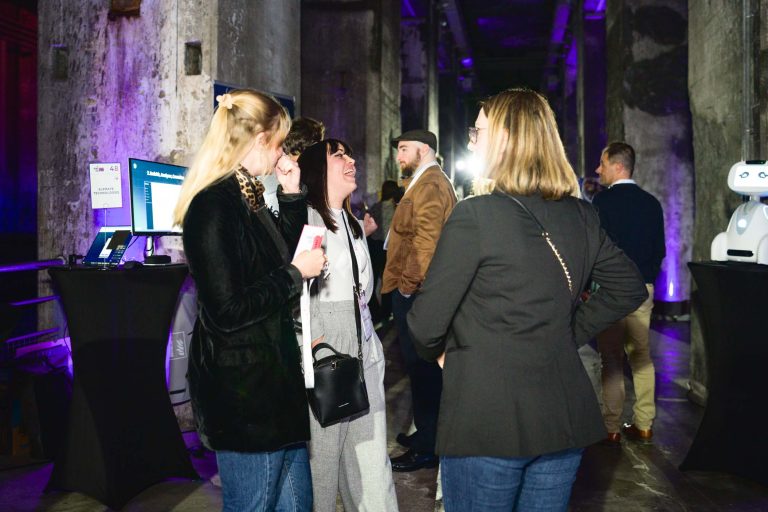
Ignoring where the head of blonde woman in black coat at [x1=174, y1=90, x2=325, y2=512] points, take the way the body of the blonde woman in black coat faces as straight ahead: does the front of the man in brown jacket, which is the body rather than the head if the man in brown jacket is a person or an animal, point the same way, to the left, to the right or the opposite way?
the opposite way

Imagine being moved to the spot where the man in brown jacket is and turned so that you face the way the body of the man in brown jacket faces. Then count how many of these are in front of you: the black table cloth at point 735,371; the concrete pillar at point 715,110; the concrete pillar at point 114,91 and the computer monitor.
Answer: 2

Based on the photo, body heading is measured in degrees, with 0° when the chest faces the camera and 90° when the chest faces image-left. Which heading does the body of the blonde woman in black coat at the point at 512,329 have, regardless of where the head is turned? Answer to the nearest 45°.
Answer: approximately 135°

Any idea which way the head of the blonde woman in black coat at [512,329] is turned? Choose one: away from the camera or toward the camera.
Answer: away from the camera

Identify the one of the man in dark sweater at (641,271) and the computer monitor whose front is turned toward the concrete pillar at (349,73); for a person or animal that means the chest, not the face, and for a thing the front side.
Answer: the man in dark sweater

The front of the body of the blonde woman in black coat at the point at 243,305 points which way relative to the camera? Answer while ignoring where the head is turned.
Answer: to the viewer's right

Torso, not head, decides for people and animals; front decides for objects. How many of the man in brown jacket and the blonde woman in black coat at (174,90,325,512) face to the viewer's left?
1

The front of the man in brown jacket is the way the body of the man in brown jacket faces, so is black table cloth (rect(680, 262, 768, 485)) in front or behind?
behind

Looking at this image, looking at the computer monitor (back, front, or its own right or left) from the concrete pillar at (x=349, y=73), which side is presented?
left

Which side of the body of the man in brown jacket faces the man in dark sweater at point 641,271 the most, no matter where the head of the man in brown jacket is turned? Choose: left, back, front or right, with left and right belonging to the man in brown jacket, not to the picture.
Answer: back

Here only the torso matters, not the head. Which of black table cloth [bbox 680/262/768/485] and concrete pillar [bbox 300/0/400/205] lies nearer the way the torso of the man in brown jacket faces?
the concrete pillar

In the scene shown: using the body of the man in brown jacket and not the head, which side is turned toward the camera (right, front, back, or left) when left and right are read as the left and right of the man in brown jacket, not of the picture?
left

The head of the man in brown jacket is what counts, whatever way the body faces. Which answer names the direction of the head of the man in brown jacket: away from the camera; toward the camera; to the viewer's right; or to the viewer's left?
to the viewer's left
